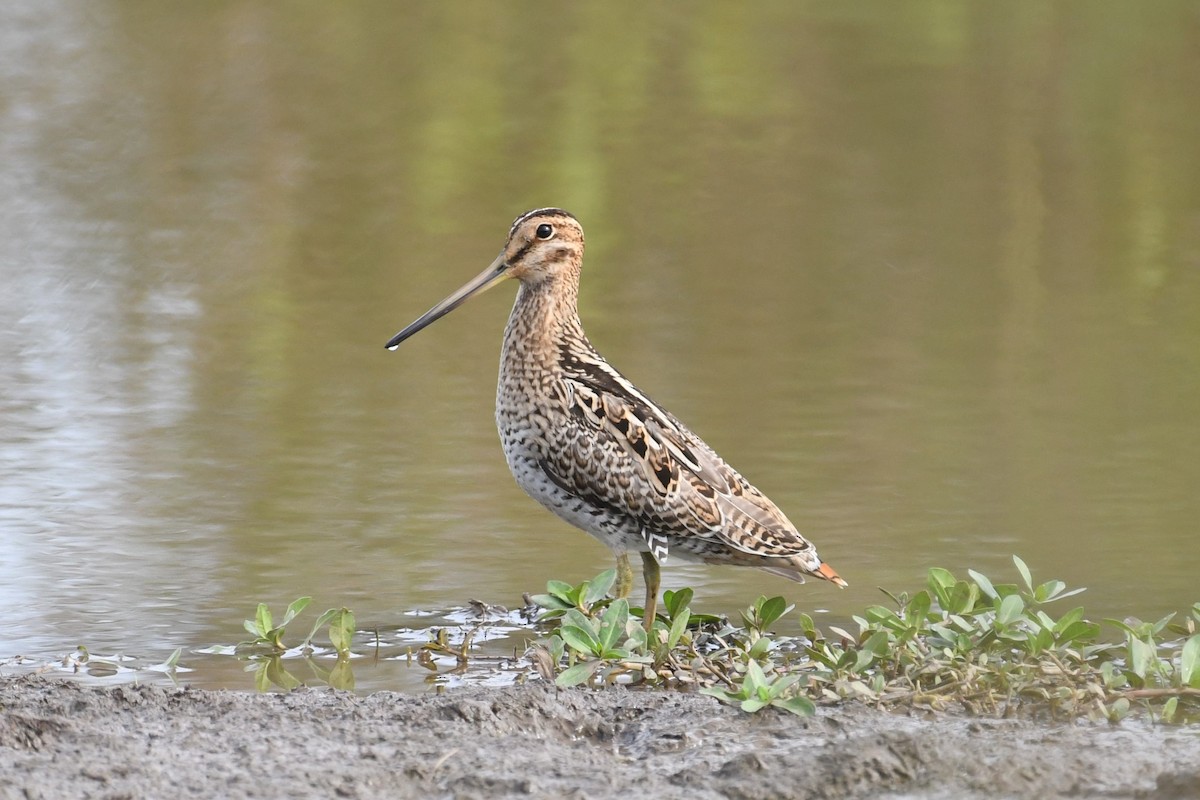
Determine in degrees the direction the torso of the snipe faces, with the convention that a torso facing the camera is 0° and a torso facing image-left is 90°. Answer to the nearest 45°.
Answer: approximately 90°

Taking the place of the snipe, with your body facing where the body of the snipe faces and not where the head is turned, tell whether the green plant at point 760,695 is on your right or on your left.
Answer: on your left

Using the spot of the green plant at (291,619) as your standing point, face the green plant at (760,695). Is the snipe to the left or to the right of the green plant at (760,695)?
left

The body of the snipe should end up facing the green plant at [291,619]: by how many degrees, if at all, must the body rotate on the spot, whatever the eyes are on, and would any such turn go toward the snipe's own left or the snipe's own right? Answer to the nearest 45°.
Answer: approximately 45° to the snipe's own left

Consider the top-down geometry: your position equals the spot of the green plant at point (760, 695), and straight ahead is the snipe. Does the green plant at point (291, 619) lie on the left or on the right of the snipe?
left
